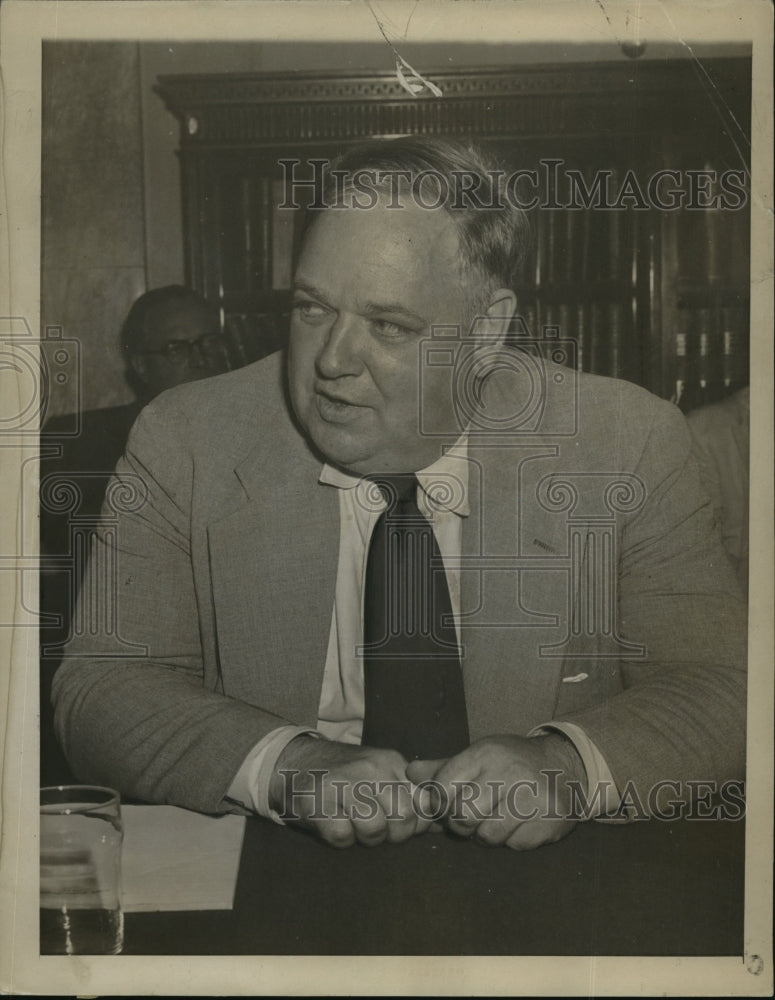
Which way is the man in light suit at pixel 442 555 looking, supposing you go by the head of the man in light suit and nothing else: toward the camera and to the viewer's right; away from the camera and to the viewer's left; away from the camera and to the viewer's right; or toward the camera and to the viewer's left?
toward the camera and to the viewer's left

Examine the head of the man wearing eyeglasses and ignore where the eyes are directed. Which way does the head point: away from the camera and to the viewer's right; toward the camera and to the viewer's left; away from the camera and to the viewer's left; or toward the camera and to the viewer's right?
toward the camera and to the viewer's right

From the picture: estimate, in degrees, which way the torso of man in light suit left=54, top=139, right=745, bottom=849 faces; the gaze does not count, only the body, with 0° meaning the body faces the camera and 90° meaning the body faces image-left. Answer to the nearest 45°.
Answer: approximately 0°
